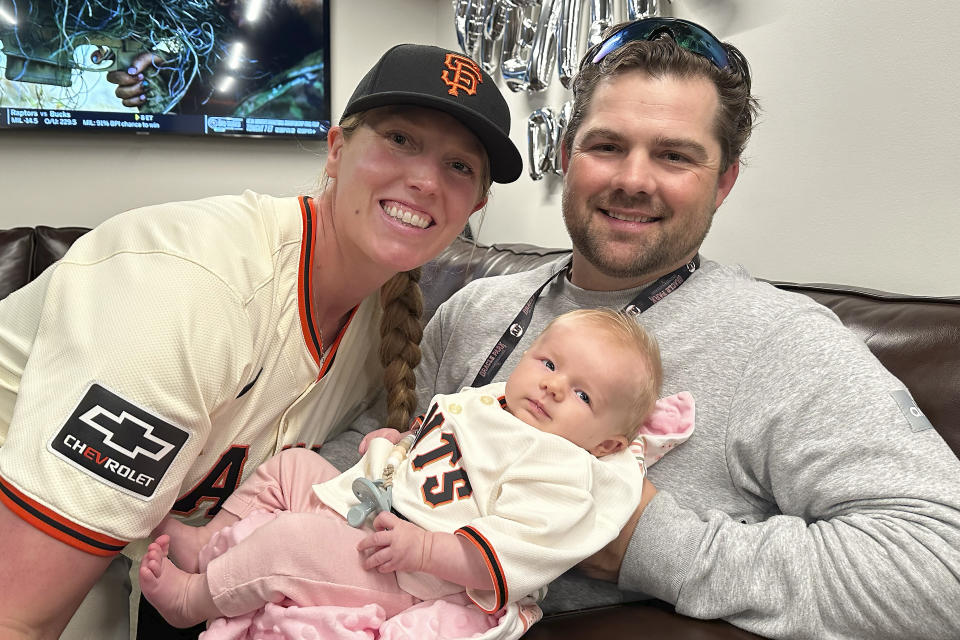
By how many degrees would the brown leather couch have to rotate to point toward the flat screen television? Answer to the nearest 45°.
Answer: approximately 135° to its right

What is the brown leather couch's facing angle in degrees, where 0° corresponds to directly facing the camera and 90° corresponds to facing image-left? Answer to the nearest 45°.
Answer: approximately 0°

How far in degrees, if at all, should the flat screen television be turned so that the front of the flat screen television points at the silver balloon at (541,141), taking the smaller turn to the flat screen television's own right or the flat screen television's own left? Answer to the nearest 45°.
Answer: approximately 45° to the flat screen television's own left

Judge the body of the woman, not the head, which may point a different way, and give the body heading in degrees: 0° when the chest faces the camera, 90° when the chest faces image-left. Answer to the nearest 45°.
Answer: approximately 315°

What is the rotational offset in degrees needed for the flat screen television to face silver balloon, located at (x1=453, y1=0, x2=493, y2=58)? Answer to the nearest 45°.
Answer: approximately 45° to its left

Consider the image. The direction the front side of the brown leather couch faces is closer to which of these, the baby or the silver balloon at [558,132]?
the baby

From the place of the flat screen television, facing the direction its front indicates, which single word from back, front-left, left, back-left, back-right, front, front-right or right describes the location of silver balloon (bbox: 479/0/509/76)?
front-left

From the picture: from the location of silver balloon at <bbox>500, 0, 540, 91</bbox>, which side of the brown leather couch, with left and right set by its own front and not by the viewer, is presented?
back

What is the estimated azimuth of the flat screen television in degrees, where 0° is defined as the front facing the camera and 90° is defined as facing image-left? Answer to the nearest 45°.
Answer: approximately 0°

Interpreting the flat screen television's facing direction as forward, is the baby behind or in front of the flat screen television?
in front

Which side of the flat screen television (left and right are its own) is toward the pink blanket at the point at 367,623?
front

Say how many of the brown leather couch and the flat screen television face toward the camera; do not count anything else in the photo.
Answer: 2

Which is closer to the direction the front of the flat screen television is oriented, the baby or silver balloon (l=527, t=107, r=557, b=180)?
the baby
